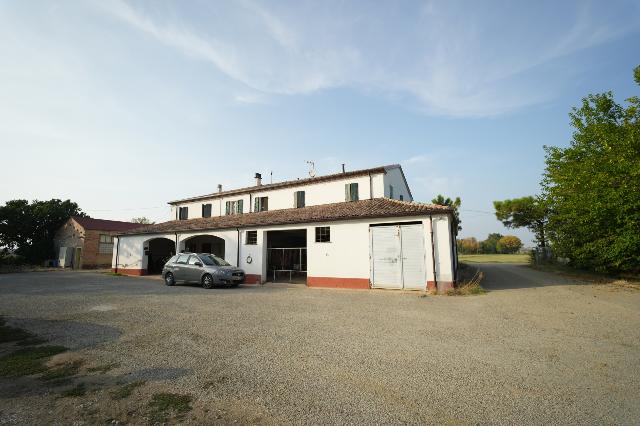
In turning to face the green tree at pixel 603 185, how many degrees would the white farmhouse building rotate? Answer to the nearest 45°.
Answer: approximately 135° to its left

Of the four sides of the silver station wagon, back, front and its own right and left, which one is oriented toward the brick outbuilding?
back

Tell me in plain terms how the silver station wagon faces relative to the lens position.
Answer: facing the viewer and to the right of the viewer

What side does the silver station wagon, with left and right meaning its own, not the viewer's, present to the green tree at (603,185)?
front

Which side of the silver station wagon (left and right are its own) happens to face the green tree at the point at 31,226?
back

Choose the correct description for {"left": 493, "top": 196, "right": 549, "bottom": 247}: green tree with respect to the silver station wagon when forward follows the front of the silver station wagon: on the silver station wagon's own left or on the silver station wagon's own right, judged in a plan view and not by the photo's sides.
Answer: on the silver station wagon's own left

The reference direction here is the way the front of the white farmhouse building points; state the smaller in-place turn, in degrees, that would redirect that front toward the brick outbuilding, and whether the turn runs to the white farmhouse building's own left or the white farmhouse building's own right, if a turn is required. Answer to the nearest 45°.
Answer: approximately 90° to the white farmhouse building's own right

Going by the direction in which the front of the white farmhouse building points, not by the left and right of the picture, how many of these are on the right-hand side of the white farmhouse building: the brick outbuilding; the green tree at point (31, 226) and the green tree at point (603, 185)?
2

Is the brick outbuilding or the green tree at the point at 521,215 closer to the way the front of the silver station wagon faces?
the green tree

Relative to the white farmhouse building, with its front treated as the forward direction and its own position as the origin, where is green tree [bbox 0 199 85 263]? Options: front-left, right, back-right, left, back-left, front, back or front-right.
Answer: right

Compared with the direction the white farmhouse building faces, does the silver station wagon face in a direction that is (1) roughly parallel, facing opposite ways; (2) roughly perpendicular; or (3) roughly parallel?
roughly perpendicular
